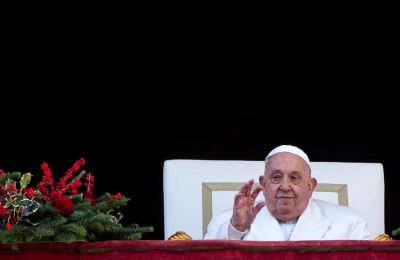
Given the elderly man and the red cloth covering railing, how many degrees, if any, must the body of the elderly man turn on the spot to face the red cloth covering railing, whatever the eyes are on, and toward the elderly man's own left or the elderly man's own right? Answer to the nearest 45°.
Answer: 0° — they already face it

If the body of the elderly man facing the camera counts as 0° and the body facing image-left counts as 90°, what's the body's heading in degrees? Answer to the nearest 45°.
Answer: approximately 0°

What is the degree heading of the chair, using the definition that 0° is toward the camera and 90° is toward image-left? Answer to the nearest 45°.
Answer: approximately 0°
